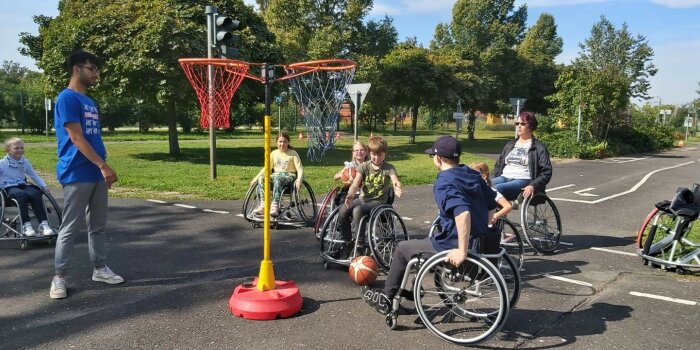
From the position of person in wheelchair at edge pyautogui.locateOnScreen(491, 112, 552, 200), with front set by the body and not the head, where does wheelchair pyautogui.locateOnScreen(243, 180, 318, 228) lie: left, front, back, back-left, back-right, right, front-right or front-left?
front-right

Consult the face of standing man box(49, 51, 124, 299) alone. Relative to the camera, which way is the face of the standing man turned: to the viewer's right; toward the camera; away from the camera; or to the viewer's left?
to the viewer's right

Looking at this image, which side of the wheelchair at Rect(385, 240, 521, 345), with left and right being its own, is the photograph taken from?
left

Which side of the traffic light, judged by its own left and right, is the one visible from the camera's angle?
right

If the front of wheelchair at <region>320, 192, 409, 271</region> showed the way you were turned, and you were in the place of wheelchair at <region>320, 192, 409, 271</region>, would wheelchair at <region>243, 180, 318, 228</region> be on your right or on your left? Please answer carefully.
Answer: on your right

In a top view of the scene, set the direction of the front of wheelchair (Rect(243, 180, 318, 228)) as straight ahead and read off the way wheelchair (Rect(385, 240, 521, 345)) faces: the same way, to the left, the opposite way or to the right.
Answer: to the right
